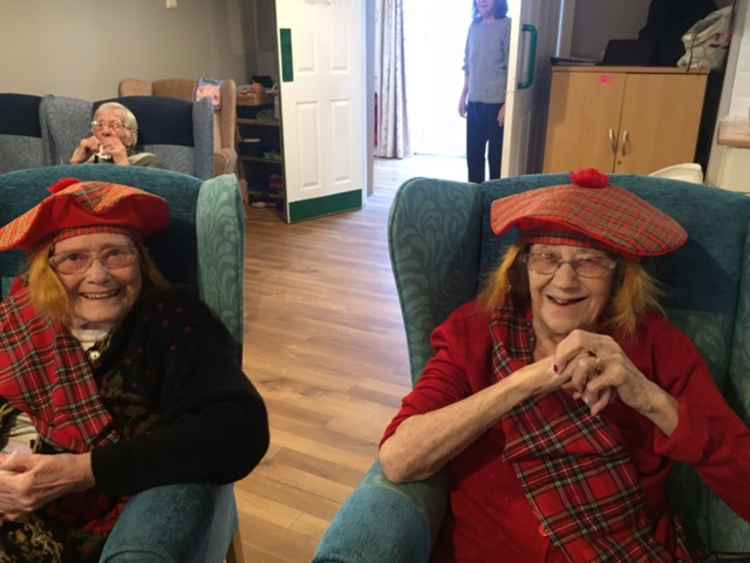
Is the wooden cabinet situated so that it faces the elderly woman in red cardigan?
yes

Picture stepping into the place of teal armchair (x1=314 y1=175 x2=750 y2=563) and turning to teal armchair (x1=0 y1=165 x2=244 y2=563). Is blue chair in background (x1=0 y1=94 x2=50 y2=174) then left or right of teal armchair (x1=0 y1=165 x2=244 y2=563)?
right

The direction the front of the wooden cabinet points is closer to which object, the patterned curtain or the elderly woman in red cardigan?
the elderly woman in red cardigan

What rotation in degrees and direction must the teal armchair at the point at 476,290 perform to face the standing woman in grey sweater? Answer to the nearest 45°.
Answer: approximately 180°

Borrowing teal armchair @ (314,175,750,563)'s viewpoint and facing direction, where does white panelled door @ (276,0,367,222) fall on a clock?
The white panelled door is roughly at 5 o'clock from the teal armchair.

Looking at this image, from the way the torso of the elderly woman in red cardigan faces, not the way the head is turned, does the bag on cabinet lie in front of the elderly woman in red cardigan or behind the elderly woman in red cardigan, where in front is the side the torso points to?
behind

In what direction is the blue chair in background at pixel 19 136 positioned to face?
toward the camera

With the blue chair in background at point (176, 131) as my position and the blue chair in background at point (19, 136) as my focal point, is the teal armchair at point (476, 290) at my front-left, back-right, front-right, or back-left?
back-left

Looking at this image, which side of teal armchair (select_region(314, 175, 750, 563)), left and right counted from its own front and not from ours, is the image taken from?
front

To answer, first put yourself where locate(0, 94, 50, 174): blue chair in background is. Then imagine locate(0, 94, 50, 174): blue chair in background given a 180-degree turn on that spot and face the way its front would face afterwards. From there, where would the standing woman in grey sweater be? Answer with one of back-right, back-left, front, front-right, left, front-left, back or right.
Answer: right
